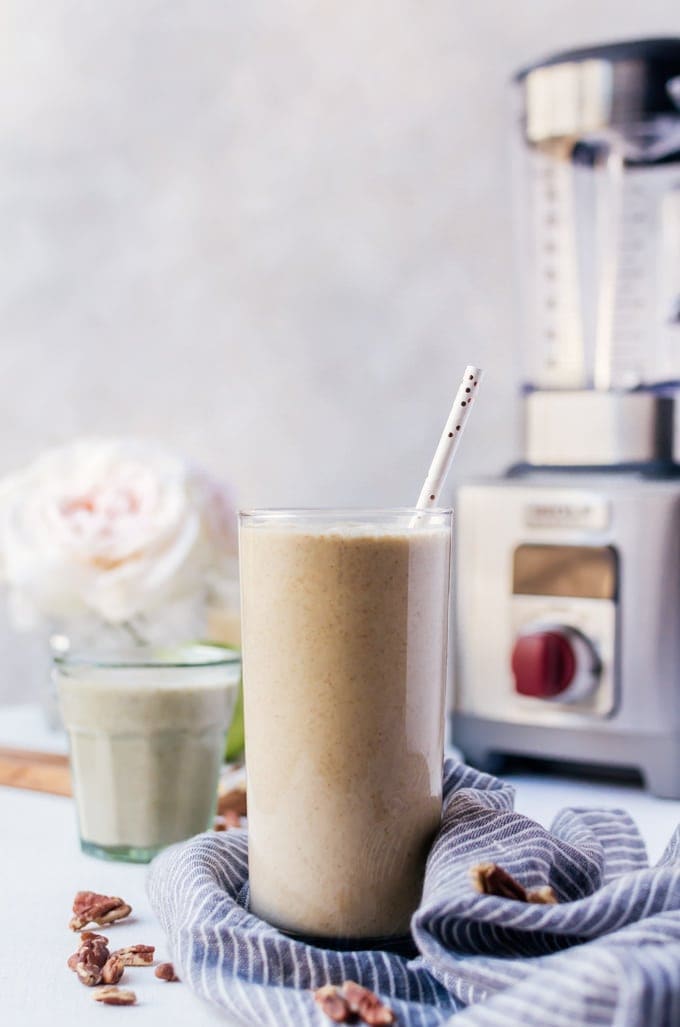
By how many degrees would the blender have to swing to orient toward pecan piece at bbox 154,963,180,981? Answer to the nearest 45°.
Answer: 0° — it already faces it

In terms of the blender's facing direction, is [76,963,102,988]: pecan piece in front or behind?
in front

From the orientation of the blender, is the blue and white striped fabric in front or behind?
in front

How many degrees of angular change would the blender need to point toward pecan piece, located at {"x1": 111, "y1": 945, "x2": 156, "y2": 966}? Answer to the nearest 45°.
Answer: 0° — it already faces it

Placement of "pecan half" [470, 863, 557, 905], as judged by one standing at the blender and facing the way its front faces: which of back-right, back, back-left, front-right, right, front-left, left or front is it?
front-left

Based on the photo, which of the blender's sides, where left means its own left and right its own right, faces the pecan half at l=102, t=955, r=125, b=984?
front
